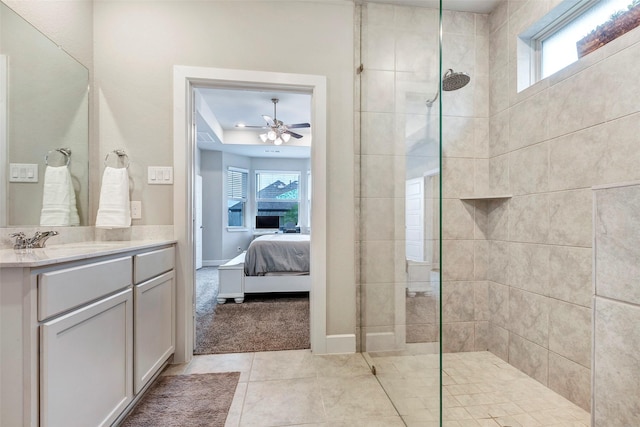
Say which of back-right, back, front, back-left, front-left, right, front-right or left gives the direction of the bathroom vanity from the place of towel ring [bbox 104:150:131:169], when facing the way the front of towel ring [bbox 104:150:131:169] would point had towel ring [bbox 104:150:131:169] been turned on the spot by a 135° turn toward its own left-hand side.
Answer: back-right

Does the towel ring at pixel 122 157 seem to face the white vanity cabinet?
yes

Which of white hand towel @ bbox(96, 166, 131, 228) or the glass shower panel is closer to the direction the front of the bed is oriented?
the white hand towel

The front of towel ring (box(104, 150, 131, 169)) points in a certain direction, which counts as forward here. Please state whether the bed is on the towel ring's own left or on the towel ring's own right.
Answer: on the towel ring's own left

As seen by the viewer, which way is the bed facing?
to the viewer's left

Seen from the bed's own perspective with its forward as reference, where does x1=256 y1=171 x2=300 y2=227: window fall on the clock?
The window is roughly at 3 o'clock from the bed.

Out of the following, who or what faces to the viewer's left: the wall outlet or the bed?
the bed

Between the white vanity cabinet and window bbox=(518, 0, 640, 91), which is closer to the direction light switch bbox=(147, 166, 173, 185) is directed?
the white vanity cabinet

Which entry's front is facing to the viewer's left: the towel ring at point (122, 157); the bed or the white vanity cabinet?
the bed
